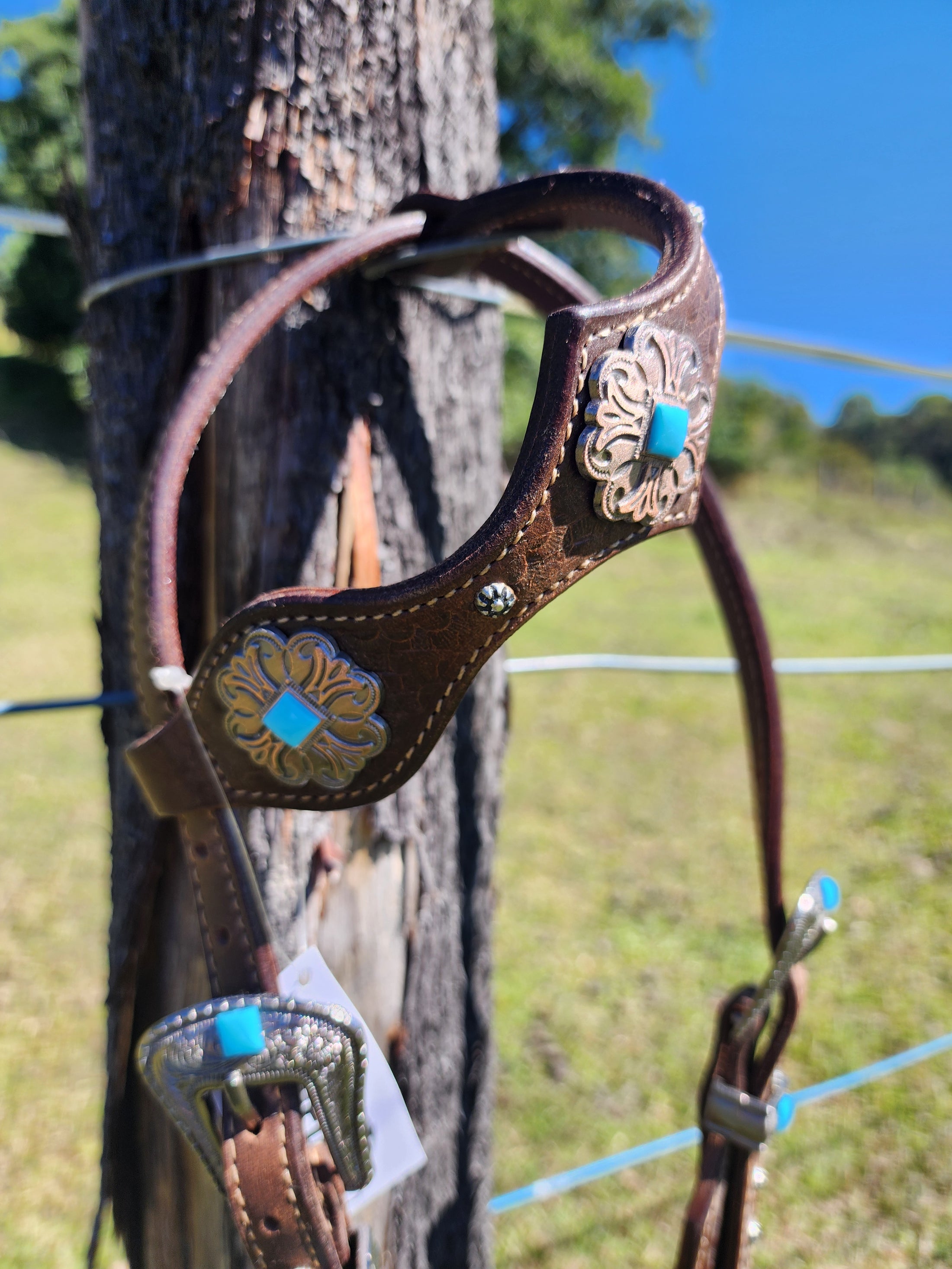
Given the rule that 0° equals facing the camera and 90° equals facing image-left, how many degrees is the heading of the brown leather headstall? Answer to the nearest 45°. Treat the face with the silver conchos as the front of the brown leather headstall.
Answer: approximately 315°

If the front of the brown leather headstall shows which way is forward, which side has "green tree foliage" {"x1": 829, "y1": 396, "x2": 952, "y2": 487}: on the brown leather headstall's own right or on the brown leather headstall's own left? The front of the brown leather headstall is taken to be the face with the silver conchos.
on the brown leather headstall's own left

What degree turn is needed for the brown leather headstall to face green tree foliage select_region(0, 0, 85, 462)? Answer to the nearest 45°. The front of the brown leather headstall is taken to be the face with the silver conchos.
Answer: approximately 180°

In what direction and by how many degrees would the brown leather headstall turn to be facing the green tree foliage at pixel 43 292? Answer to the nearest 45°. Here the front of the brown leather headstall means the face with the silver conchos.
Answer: approximately 180°

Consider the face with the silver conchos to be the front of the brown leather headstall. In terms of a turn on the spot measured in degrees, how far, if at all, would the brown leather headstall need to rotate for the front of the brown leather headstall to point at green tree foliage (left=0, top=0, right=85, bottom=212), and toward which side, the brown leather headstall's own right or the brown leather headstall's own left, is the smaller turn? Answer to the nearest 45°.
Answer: approximately 180°

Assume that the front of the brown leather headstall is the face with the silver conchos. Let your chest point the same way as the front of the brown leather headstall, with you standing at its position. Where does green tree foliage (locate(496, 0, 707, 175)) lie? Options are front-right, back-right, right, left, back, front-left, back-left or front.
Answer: back-left
